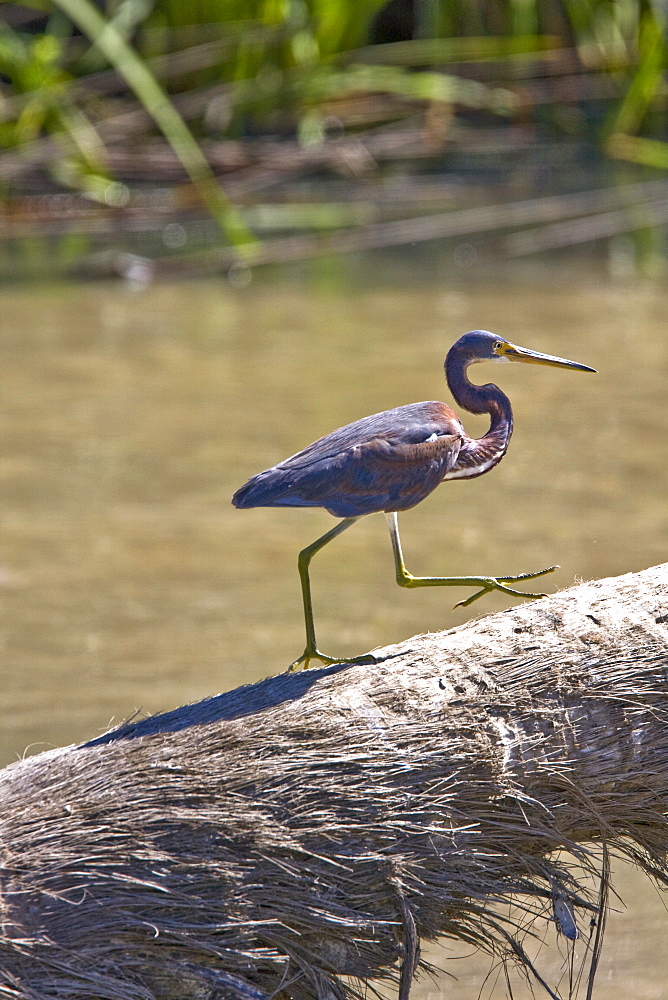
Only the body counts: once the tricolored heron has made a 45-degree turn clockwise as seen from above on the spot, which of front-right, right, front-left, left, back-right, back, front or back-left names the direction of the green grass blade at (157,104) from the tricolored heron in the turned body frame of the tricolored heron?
back-left

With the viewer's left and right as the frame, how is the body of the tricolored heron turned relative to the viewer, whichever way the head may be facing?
facing to the right of the viewer
